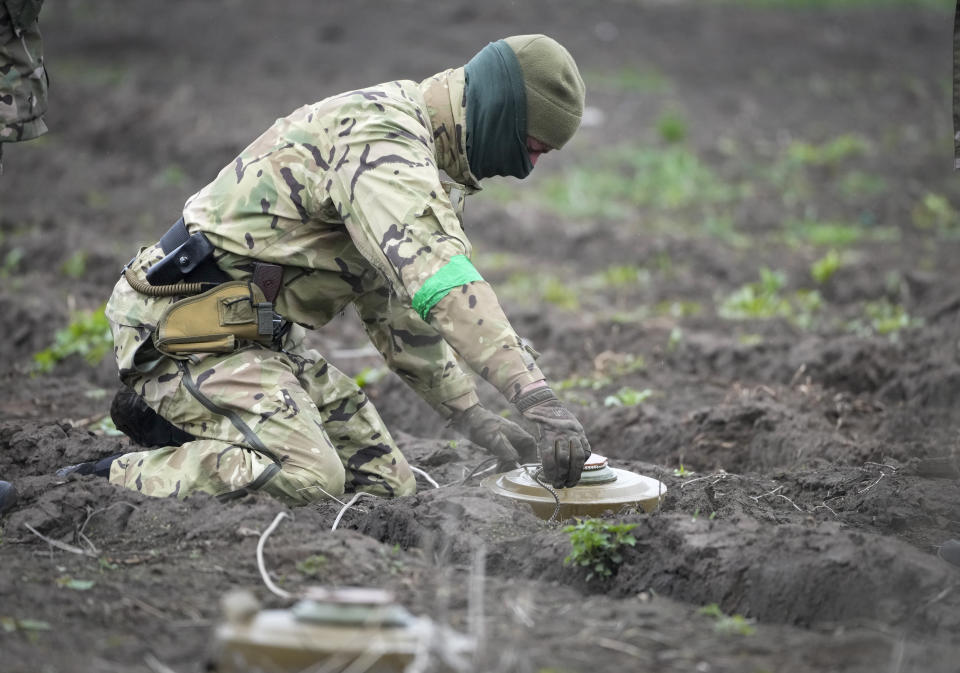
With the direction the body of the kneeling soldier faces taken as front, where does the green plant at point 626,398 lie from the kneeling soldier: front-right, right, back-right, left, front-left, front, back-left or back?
front-left

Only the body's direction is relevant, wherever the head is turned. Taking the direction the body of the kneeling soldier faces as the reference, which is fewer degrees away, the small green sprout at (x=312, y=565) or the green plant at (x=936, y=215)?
the green plant

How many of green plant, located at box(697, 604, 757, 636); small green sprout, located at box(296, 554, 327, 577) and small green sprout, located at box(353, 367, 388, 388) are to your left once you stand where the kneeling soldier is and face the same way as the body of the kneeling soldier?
1

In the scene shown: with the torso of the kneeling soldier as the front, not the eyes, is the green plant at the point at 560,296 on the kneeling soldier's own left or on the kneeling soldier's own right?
on the kneeling soldier's own left

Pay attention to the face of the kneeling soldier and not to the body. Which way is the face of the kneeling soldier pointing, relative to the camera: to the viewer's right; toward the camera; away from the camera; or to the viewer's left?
to the viewer's right

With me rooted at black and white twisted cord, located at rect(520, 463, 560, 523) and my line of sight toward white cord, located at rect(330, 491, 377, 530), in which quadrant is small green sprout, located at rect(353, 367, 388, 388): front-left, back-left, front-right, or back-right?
front-right

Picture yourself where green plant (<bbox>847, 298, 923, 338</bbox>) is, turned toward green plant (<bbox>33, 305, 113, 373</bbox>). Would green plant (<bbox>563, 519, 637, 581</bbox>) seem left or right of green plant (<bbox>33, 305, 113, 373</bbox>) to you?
left

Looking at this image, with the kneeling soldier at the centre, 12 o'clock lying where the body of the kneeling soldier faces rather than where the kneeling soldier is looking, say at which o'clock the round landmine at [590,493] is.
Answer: The round landmine is roughly at 1 o'clock from the kneeling soldier.

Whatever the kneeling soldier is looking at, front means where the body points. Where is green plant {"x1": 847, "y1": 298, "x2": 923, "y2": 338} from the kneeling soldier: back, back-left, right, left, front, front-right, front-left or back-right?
front-left

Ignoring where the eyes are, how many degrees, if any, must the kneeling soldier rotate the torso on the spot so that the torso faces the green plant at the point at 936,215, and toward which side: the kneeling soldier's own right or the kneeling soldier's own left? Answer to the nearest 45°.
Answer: approximately 45° to the kneeling soldier's own left

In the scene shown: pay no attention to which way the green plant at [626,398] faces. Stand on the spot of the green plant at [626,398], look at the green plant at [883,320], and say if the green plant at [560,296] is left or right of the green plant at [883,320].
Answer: left

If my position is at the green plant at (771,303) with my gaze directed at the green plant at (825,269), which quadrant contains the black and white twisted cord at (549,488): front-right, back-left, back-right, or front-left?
back-right

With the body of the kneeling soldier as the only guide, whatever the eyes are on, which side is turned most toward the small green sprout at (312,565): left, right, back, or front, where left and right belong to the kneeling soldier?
right

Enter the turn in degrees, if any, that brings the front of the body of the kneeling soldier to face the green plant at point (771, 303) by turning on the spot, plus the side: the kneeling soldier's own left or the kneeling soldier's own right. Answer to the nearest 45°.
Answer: approximately 45° to the kneeling soldier's own left

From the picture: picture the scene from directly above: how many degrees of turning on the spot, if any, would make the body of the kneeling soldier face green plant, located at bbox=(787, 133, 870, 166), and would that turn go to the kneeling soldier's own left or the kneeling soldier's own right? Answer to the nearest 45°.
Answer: approximately 45° to the kneeling soldier's own left

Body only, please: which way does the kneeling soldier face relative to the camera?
to the viewer's right
